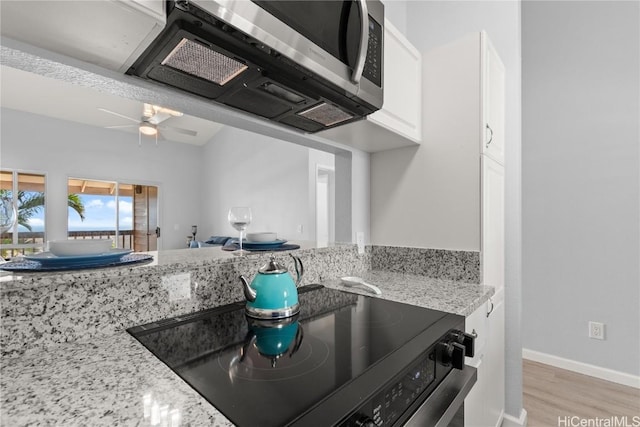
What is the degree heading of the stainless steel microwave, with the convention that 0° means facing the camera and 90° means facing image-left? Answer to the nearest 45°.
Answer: approximately 315°

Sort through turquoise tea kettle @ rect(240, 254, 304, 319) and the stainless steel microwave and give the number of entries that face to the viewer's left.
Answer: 1

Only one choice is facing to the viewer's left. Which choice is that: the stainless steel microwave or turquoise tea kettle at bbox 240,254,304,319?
the turquoise tea kettle

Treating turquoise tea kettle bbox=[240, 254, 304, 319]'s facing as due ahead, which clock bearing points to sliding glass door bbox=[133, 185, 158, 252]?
The sliding glass door is roughly at 2 o'clock from the turquoise tea kettle.

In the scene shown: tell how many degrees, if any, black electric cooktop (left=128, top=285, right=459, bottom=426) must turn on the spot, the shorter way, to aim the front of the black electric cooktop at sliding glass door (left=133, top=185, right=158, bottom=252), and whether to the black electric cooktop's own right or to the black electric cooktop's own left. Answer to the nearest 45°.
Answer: approximately 180°

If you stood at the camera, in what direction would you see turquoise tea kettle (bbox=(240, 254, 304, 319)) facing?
facing to the left of the viewer

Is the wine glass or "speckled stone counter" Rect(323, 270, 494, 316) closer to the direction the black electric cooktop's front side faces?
the speckled stone counter

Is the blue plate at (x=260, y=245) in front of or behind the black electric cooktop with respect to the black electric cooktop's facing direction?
behind
